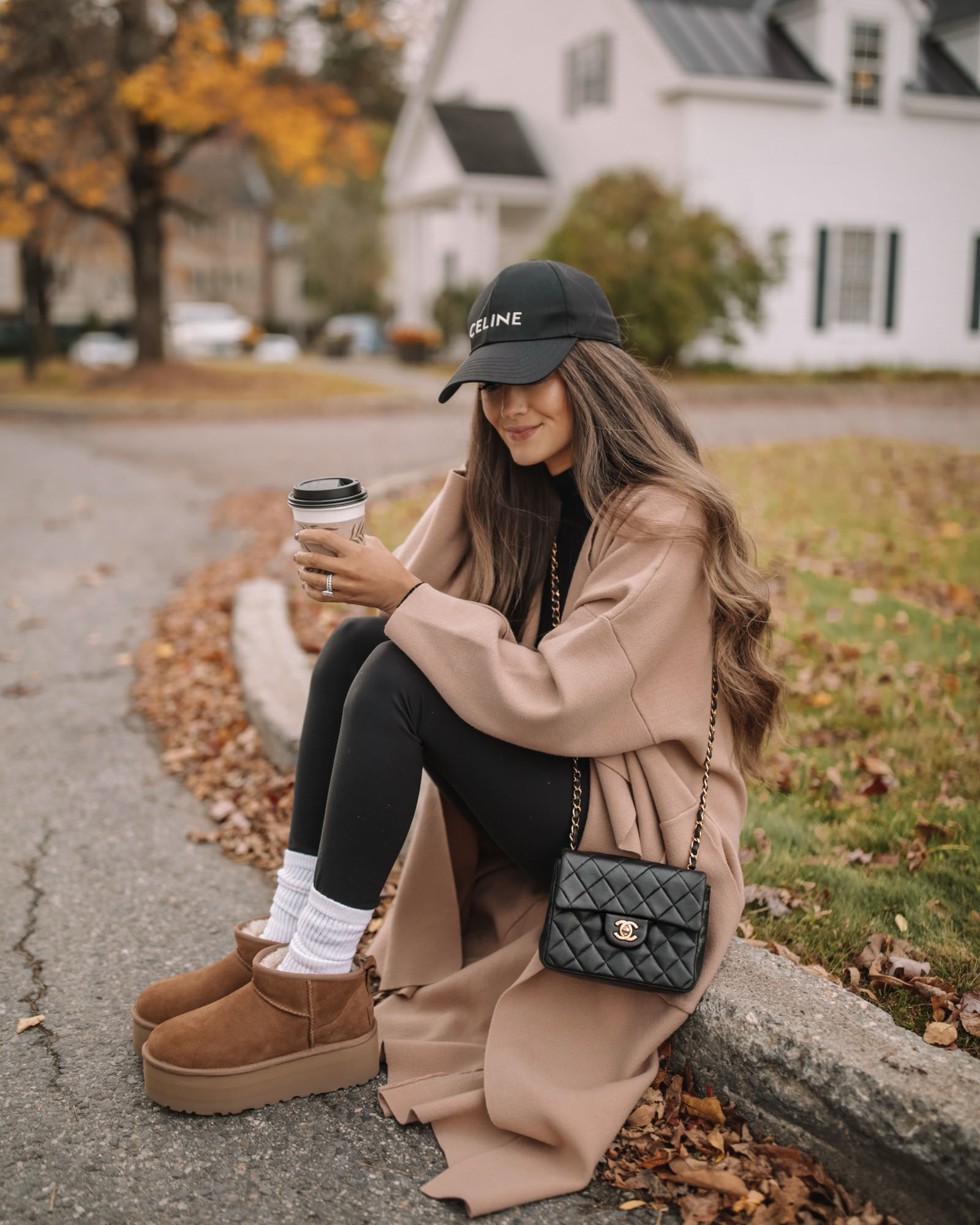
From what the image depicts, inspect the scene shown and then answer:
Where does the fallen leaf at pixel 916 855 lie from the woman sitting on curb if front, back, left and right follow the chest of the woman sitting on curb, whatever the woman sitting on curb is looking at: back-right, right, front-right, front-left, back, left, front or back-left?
back

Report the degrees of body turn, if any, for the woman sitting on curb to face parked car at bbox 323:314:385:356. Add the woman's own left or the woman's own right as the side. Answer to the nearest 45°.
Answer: approximately 135° to the woman's own right

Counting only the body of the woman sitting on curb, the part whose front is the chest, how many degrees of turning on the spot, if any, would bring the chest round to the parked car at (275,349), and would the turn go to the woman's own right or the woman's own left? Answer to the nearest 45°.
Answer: approximately 135° to the woman's own right

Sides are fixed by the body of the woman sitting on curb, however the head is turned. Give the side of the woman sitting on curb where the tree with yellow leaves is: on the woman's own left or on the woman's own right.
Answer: on the woman's own right

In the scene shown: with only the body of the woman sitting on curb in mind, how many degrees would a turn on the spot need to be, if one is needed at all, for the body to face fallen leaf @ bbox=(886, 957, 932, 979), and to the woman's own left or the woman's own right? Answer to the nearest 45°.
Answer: approximately 135° to the woman's own left

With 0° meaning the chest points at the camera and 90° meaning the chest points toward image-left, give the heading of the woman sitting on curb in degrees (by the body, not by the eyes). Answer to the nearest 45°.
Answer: approximately 45°

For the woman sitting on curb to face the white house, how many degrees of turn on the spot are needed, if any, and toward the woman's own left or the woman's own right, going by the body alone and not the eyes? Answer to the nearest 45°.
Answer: approximately 135° to the woman's own right

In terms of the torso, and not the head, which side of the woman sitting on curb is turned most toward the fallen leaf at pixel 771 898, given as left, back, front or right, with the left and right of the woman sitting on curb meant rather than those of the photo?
back
